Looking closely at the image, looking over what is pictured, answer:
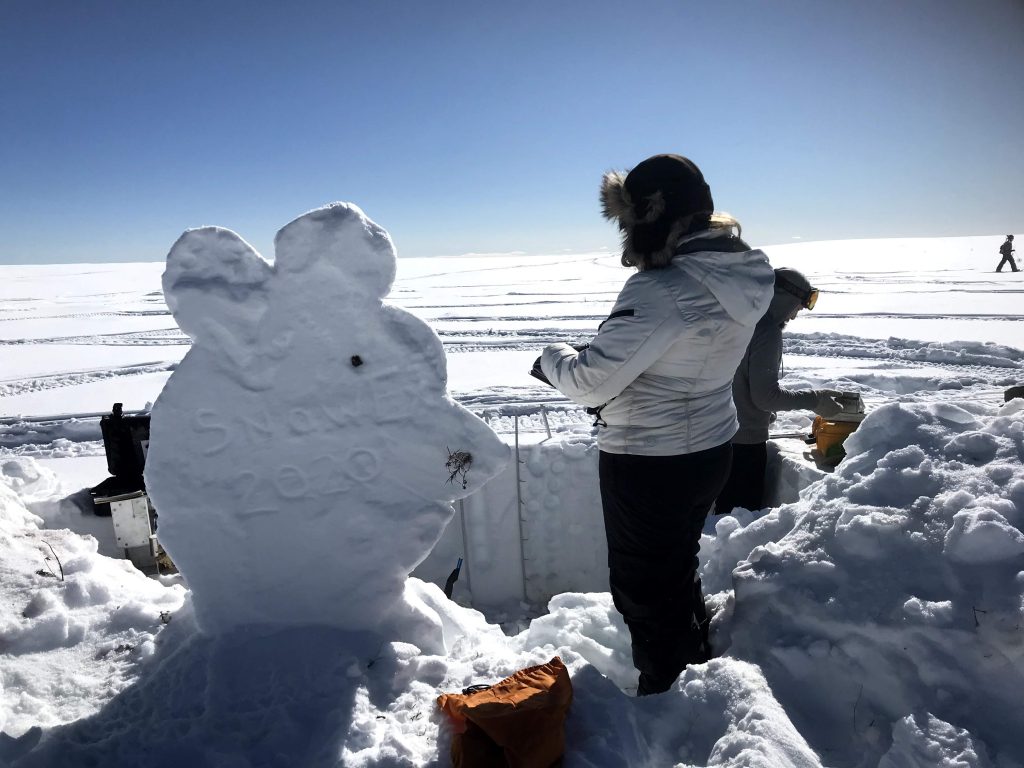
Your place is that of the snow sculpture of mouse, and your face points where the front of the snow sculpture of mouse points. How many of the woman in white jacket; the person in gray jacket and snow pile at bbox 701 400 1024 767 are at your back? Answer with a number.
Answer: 0

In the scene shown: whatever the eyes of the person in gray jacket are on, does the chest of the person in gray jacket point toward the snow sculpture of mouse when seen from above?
no

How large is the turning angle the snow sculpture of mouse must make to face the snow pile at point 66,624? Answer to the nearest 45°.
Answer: approximately 180°

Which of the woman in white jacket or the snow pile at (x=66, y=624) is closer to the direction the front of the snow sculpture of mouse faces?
the woman in white jacket

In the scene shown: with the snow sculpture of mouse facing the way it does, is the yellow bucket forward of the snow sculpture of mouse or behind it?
forward

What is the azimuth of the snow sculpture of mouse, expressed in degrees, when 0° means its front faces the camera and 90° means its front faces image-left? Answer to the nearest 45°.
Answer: approximately 270°

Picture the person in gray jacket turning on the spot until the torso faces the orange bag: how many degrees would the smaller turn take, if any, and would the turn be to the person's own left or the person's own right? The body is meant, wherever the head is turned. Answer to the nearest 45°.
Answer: approximately 90° to the person's own right

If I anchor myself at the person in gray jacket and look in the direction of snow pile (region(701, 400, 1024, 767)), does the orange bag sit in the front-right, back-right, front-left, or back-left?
front-right

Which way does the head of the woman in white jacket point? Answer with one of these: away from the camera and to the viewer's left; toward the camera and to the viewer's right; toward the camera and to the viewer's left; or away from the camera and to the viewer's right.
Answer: away from the camera and to the viewer's left

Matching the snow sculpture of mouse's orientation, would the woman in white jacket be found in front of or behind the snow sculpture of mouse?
in front

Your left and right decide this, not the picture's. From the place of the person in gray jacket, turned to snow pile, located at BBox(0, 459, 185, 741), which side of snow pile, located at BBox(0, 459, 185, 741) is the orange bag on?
left

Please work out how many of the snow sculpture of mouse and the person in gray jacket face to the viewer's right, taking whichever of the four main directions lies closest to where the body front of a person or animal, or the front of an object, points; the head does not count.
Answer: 2

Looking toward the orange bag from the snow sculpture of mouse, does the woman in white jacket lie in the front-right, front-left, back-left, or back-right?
front-left

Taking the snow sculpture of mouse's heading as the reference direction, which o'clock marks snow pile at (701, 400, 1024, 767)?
The snow pile is roughly at 1 o'clock from the snow sculpture of mouse.

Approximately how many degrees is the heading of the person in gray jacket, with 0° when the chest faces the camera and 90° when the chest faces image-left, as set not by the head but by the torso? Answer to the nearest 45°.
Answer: approximately 270°

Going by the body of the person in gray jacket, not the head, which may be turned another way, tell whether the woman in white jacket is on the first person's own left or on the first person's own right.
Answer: on the first person's own right

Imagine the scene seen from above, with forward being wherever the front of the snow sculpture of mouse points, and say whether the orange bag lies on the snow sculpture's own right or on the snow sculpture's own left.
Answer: on the snow sculpture's own right
